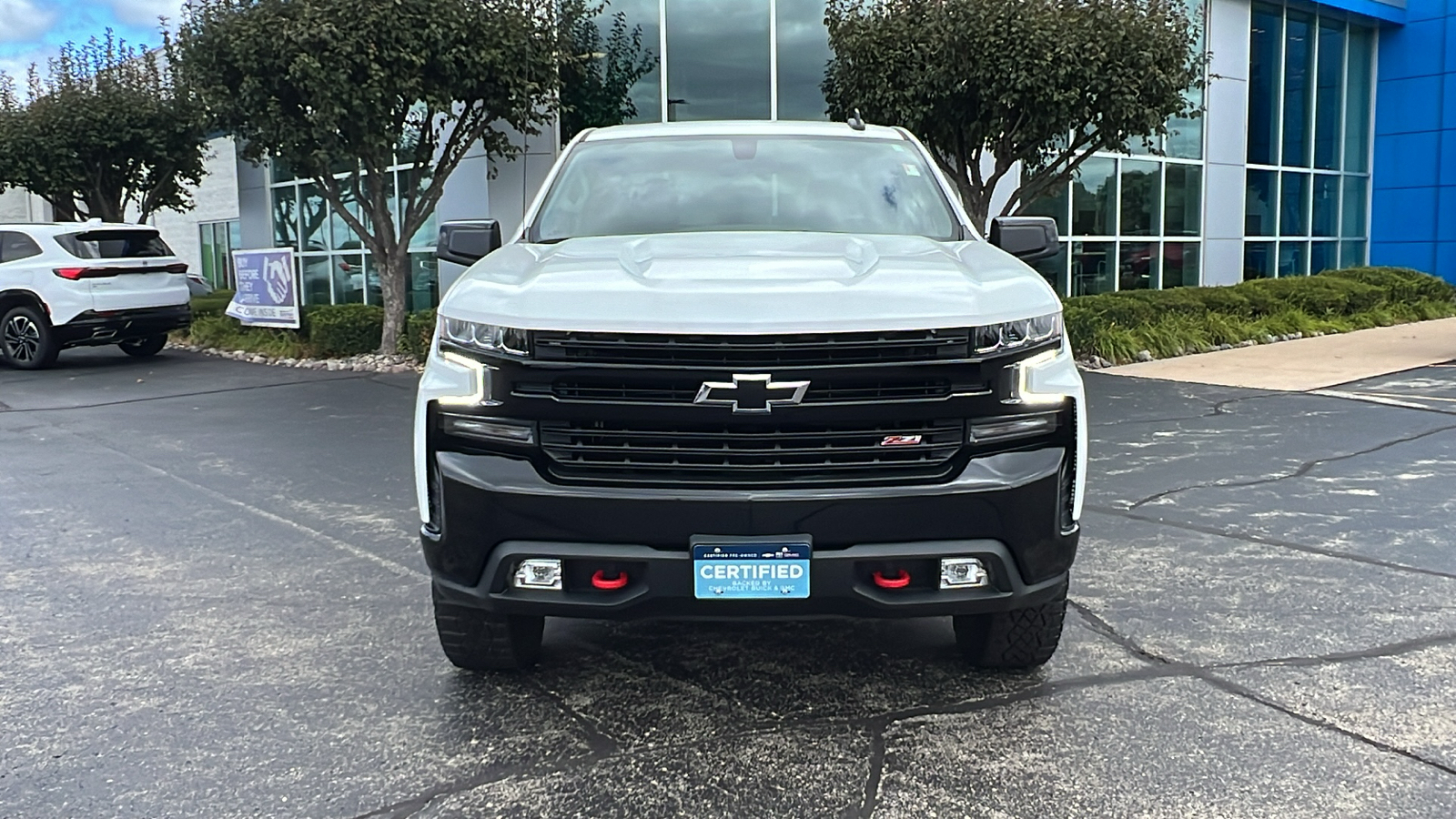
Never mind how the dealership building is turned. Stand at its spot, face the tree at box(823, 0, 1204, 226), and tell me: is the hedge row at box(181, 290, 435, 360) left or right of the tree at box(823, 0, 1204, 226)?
right

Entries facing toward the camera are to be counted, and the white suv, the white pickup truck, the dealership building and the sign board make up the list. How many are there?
3

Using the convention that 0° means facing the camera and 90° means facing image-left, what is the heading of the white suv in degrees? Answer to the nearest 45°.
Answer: approximately 135°

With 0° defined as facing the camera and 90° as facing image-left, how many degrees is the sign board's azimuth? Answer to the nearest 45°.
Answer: approximately 0°

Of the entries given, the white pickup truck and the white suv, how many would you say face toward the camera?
1
